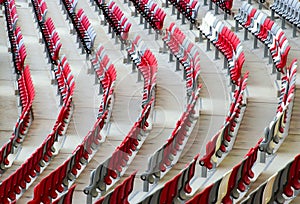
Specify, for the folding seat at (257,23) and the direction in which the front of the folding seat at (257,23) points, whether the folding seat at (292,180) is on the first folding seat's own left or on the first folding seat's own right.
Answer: on the first folding seat's own left

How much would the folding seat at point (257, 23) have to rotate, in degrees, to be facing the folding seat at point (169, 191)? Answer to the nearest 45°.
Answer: approximately 45° to its left

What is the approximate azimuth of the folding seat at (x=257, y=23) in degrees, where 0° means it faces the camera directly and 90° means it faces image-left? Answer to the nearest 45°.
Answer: approximately 45°

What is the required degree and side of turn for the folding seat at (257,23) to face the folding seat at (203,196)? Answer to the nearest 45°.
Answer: approximately 45° to its left

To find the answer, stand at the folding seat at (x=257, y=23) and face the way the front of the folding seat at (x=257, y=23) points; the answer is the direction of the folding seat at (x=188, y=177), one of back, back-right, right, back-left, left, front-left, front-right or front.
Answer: front-left

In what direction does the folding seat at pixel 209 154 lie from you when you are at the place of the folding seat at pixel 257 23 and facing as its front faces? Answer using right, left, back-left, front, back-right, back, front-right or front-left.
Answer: front-left

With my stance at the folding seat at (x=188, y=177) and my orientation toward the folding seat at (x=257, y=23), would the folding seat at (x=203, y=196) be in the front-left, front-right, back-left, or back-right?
back-right
